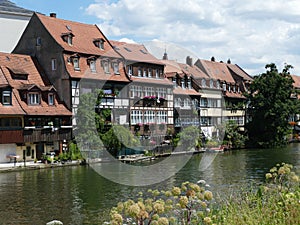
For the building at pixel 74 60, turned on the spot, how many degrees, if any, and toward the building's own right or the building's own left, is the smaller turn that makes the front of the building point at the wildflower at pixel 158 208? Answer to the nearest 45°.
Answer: approximately 45° to the building's own right

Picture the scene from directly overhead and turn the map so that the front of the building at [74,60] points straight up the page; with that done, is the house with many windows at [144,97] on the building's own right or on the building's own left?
on the building's own left

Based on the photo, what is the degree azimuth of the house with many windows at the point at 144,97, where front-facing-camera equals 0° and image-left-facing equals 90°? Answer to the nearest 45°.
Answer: approximately 315°

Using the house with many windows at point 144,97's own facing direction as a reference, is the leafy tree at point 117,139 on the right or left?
on its right

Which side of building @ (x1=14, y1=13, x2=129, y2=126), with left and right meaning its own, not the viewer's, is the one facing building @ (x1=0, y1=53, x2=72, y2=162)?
right

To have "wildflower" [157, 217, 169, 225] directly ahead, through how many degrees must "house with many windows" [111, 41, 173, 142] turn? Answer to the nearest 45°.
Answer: approximately 45° to its right

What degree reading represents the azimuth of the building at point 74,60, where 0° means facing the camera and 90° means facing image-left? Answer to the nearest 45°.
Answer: approximately 315°

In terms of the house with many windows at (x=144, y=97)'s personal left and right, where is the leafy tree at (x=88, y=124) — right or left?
on its right

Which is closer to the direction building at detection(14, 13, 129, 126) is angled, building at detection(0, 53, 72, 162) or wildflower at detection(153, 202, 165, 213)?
the wildflower
